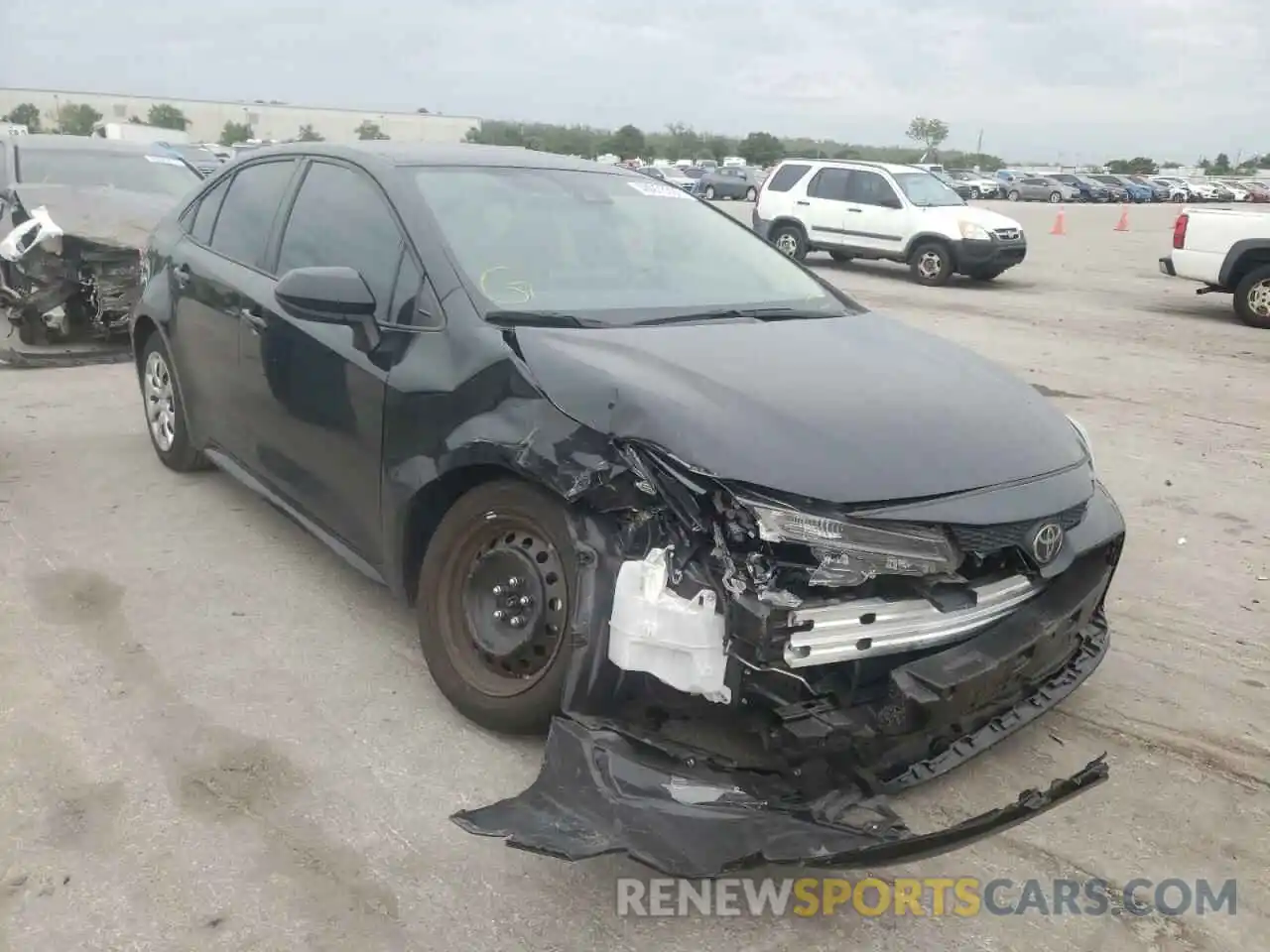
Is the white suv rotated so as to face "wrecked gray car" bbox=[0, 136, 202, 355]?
no

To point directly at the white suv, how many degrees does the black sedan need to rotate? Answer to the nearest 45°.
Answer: approximately 135° to its left

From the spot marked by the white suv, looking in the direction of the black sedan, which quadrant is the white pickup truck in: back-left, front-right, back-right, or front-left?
front-left

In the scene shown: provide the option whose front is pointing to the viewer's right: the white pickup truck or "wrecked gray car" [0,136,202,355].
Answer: the white pickup truck

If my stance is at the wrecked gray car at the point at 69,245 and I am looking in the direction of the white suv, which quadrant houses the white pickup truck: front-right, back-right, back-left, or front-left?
front-right

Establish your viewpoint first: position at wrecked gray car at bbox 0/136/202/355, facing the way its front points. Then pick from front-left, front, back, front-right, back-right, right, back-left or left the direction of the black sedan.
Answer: front

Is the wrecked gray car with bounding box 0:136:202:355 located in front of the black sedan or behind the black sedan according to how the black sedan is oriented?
behind

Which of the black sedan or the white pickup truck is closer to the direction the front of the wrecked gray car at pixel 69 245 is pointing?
the black sedan

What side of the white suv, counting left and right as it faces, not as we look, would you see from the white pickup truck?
front

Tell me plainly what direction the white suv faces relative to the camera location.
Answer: facing the viewer and to the right of the viewer

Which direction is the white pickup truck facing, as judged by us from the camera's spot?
facing to the right of the viewer

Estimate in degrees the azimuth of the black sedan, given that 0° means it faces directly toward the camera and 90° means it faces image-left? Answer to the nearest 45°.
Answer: approximately 315°

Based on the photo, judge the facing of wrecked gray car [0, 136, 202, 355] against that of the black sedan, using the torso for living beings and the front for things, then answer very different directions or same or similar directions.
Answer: same or similar directions

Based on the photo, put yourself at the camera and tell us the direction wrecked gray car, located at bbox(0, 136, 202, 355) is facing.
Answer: facing the viewer
